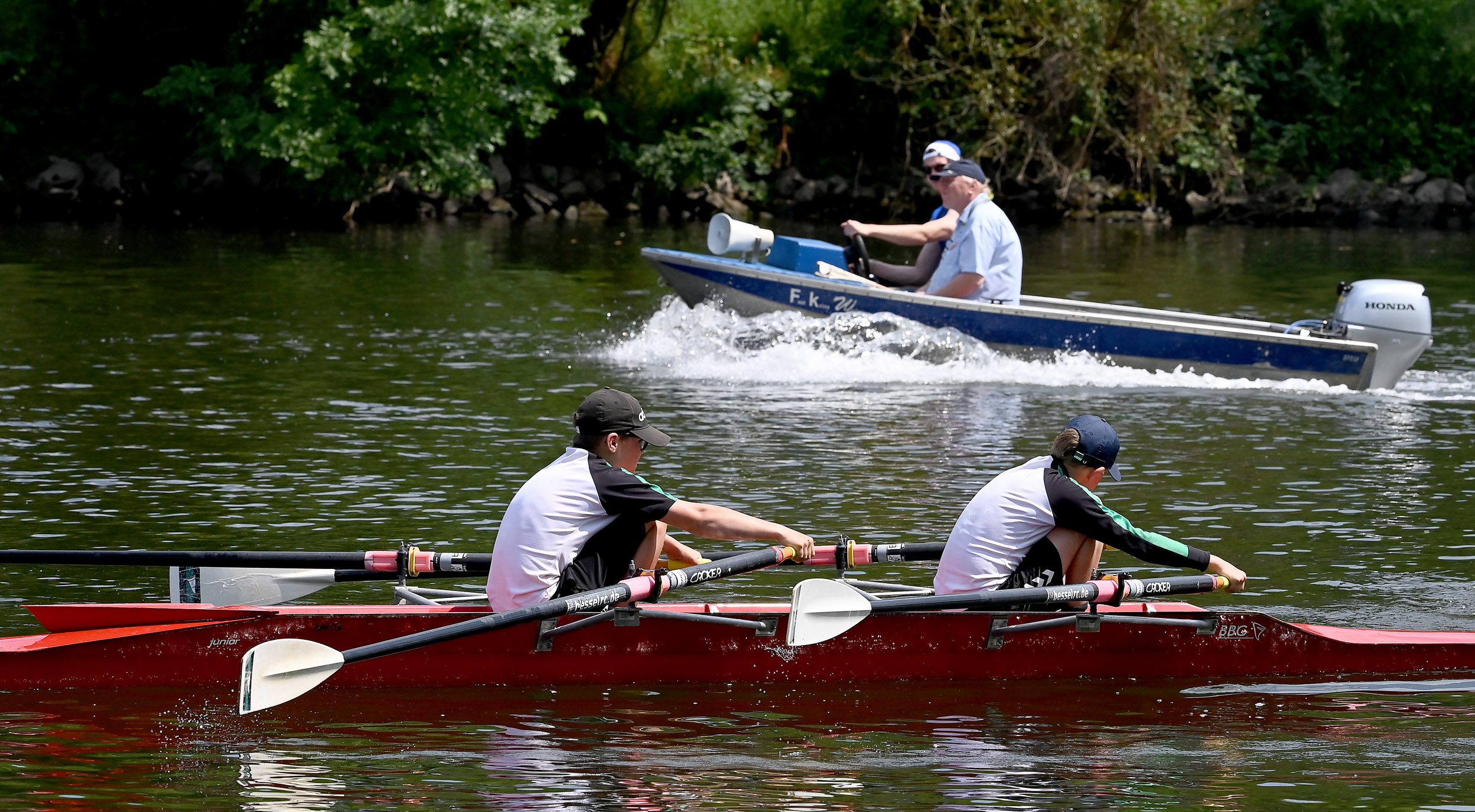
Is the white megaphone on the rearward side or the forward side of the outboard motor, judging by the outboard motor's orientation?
on the forward side

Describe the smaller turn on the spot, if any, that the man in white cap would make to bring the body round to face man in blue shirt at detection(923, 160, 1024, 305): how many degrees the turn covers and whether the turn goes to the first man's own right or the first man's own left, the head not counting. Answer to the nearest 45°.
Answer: approximately 135° to the first man's own left

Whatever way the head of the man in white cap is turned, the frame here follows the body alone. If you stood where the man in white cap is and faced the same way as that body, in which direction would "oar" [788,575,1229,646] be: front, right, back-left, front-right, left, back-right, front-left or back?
left

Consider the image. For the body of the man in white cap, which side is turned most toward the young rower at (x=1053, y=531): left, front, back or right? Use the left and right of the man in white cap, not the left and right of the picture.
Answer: left

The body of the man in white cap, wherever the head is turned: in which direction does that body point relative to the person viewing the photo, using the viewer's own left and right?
facing to the left of the viewer

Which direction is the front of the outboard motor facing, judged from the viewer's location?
facing to the left of the viewer

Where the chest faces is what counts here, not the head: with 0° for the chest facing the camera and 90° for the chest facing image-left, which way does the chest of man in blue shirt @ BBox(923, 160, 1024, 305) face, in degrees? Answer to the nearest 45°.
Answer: approximately 90°

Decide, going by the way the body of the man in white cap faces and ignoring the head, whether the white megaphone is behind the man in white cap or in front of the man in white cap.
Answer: in front

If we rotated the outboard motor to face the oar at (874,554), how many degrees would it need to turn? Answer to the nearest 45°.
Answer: approximately 90° to its left
